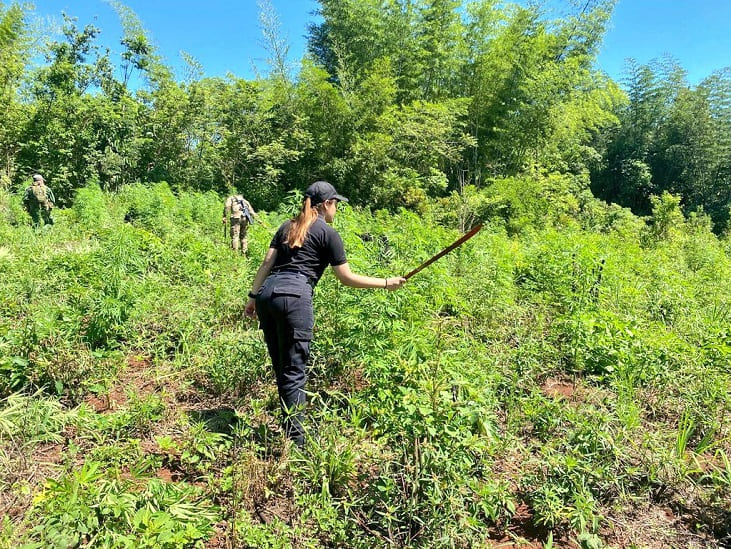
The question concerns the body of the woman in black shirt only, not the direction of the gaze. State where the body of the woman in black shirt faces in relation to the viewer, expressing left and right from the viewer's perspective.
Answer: facing away from the viewer and to the right of the viewer

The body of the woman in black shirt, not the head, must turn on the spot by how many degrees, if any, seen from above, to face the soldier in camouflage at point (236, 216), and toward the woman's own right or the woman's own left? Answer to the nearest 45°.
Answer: approximately 45° to the woman's own left

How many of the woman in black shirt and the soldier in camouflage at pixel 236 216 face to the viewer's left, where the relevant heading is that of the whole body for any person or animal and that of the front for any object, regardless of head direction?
0

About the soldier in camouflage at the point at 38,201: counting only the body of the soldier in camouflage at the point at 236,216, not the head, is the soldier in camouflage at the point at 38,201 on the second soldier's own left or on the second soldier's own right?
on the second soldier's own left

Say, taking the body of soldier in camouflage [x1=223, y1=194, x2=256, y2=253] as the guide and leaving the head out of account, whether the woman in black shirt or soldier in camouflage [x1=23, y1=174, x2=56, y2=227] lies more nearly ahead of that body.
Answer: the soldier in camouflage

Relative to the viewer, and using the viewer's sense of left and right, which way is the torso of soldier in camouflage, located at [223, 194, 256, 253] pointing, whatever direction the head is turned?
facing away from the viewer

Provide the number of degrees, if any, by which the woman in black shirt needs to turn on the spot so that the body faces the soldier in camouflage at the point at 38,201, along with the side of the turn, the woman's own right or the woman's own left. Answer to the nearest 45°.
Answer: approximately 90° to the woman's own left

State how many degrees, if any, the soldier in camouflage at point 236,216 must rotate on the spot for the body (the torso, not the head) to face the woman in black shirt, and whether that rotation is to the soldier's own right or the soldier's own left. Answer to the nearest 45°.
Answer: approximately 180°

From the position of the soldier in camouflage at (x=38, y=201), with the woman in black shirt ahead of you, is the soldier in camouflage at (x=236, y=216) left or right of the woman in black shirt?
left
